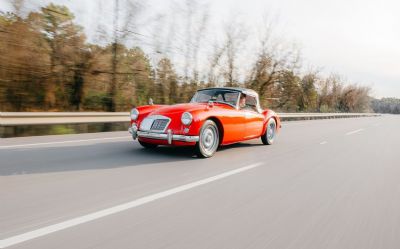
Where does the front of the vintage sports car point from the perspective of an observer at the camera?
facing the viewer and to the left of the viewer

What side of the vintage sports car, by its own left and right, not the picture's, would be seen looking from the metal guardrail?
right
